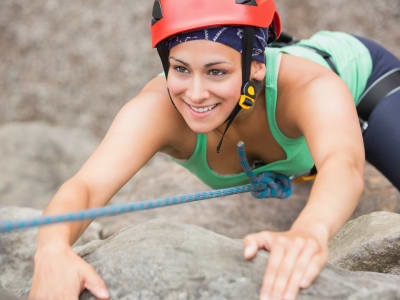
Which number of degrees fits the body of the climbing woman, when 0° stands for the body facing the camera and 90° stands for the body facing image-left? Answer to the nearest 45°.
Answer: approximately 45°
